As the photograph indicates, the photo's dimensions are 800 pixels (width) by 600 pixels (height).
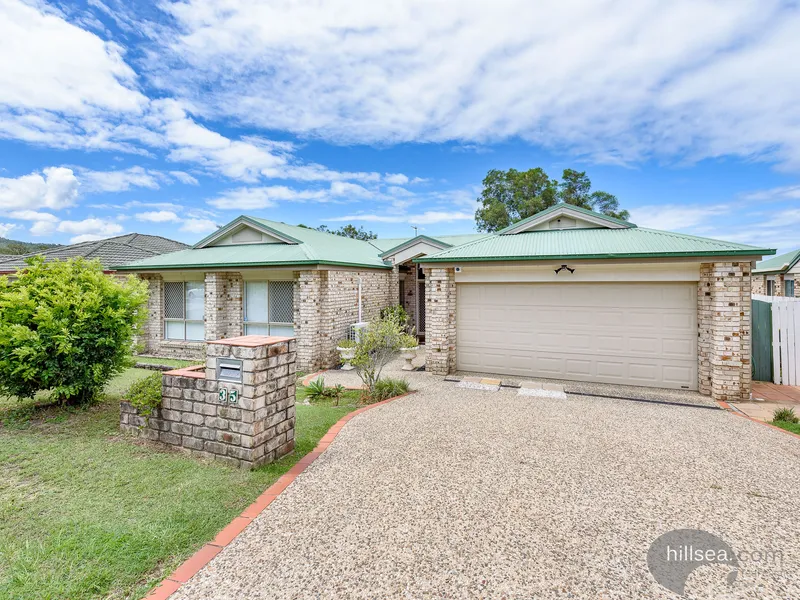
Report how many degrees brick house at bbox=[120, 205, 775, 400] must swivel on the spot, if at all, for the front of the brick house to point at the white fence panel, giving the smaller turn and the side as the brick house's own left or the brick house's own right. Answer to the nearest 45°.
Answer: approximately 90° to the brick house's own left

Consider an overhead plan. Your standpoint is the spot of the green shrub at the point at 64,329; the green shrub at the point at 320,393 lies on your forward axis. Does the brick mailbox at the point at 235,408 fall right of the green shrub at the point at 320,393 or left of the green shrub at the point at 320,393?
right

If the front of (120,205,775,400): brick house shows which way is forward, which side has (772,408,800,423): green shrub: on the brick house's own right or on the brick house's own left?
on the brick house's own left

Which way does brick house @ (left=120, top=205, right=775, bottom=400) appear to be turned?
toward the camera

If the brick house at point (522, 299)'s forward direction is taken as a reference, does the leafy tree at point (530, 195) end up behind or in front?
behind

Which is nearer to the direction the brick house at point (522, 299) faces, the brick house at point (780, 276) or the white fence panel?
the white fence panel

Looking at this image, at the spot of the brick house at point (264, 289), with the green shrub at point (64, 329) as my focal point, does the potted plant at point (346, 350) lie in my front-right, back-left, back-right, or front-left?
front-left

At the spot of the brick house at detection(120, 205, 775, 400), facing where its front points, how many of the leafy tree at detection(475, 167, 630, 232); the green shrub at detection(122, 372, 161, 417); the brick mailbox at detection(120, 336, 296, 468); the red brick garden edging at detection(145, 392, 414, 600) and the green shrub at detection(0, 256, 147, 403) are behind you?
1

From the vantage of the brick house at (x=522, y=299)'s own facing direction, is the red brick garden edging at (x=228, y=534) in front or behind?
in front

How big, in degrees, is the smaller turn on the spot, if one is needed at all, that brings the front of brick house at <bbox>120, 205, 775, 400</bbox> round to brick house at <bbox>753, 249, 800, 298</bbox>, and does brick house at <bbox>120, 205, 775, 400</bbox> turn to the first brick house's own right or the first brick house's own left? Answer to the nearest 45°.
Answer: approximately 135° to the first brick house's own left

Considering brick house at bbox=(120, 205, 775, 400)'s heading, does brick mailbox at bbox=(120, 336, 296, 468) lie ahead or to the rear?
ahead
